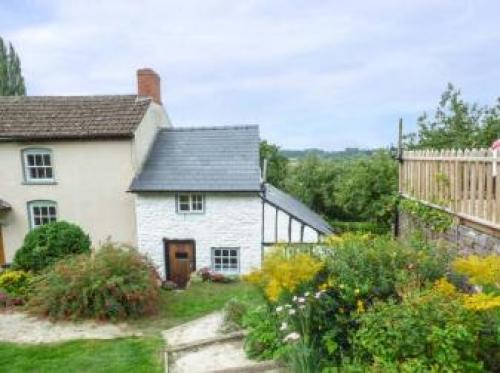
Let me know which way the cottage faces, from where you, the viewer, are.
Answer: facing the viewer

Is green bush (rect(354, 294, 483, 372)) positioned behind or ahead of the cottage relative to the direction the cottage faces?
ahead

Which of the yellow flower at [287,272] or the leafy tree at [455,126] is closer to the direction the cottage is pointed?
the yellow flower

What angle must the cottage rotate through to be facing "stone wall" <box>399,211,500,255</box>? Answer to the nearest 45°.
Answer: approximately 45° to its left

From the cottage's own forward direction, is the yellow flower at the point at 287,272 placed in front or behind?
in front

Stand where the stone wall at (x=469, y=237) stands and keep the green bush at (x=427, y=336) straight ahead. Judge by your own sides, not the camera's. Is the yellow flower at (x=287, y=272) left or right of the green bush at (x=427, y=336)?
right

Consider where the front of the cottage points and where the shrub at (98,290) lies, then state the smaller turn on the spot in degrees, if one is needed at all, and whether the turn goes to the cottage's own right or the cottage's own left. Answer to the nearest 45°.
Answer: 0° — it already faces it

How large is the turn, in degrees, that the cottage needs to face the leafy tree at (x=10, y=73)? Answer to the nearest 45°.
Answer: approximately 135° to its right

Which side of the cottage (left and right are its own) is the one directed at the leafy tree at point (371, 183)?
left

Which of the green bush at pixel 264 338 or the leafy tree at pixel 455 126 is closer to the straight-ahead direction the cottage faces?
the green bush

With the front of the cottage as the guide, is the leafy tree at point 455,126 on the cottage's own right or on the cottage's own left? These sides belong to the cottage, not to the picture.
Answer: on the cottage's own left

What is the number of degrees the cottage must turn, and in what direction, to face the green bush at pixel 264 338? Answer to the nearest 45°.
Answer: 0° — it already faces it

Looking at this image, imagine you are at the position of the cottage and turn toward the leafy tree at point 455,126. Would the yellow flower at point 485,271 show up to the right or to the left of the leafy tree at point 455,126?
right

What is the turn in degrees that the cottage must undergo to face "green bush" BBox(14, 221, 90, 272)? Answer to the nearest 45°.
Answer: approximately 45° to its right

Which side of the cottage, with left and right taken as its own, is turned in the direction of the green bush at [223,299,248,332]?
front
